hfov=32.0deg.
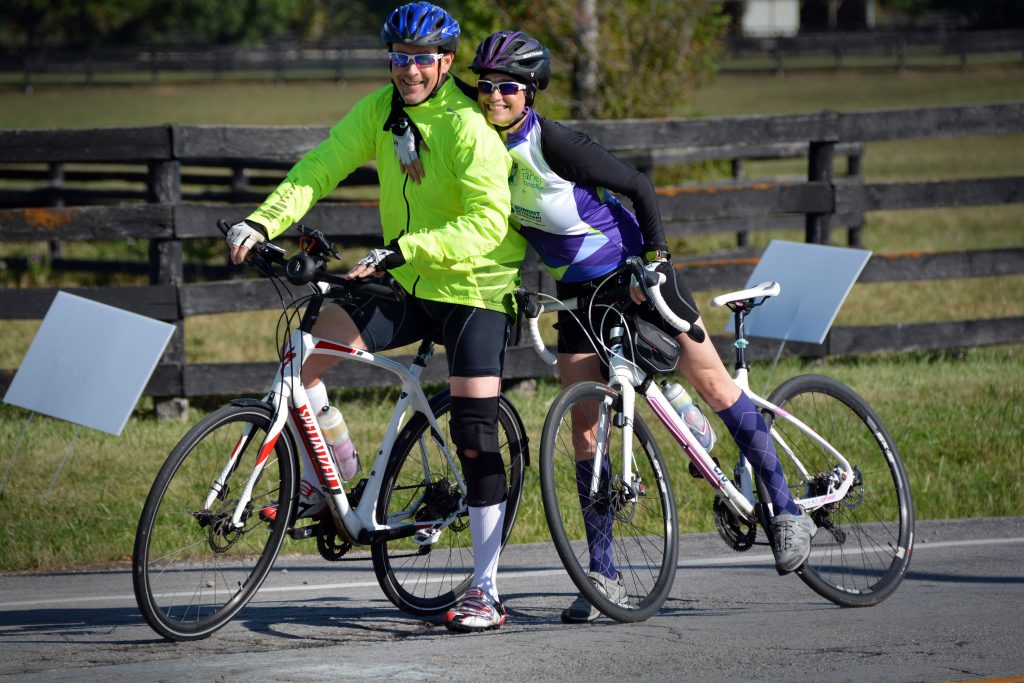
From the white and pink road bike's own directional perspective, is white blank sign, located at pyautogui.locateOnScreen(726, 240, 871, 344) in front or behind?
behind

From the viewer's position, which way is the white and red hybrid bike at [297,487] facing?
facing the viewer and to the left of the viewer

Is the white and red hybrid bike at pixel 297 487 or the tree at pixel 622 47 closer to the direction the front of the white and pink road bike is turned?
the white and red hybrid bike

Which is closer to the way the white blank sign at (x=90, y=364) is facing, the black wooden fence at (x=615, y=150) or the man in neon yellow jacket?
the man in neon yellow jacket

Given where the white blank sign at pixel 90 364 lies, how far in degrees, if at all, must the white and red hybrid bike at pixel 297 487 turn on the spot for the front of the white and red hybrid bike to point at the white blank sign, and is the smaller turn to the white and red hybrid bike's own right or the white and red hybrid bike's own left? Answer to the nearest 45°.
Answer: approximately 90° to the white and red hybrid bike's own right

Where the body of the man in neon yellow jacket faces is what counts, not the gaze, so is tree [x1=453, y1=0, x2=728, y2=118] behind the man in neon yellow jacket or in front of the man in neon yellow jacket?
behind

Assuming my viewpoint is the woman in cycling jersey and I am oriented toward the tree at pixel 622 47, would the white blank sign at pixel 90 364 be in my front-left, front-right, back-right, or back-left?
front-left

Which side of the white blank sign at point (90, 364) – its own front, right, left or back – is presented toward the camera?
front

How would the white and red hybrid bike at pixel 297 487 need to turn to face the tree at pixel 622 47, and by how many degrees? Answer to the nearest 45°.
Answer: approximately 135° to its right

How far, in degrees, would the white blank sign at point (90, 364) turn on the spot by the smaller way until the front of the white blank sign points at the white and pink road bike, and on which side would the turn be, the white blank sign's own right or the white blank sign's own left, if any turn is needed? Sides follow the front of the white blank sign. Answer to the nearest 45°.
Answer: approximately 45° to the white blank sign's own left

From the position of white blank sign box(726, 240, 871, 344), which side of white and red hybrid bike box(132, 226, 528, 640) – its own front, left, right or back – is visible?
back

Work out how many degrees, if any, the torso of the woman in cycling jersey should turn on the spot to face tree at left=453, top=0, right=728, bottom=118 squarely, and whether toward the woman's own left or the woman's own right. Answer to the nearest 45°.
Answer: approximately 135° to the woman's own right

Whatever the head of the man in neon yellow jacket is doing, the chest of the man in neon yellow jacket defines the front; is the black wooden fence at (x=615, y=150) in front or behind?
behind
